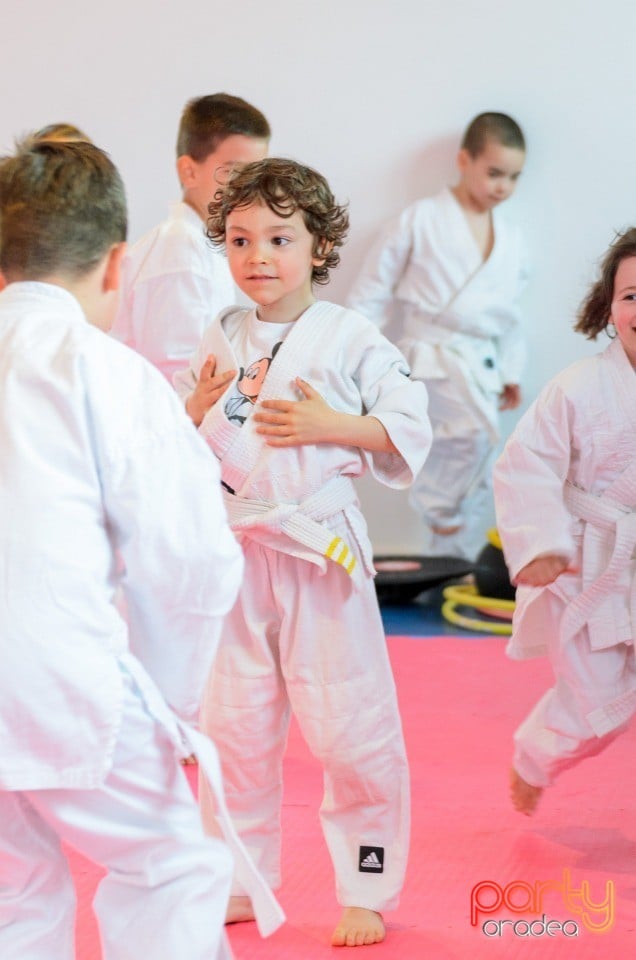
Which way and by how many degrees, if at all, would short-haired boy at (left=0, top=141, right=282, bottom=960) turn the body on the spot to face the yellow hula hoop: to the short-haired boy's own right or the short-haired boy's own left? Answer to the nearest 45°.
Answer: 0° — they already face it

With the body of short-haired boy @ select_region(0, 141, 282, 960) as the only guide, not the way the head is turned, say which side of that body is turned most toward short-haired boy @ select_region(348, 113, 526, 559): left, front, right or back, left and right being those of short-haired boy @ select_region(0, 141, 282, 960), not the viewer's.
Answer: front

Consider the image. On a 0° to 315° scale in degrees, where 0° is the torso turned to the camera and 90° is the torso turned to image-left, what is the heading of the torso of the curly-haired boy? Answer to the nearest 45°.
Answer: approximately 45°

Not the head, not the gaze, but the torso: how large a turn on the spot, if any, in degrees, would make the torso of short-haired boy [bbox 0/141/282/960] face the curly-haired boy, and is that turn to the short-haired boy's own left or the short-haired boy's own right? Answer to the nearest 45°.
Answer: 0° — they already face them

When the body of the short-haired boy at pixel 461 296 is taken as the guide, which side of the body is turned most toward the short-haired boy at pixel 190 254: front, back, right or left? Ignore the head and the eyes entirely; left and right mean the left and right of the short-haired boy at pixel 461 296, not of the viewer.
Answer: right

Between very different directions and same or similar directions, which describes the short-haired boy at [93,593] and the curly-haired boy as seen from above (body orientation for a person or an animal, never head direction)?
very different directions

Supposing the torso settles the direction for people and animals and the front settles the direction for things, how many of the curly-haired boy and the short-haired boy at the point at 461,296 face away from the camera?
0

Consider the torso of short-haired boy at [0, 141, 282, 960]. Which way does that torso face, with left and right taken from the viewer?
facing away from the viewer and to the right of the viewer

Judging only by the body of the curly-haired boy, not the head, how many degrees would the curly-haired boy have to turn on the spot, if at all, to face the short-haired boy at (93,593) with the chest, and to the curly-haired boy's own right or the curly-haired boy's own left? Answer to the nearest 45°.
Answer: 0° — they already face them

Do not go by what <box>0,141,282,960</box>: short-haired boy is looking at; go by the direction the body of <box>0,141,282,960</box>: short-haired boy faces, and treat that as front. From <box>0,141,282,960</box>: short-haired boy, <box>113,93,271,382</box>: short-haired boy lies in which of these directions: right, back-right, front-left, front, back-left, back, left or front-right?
front-left

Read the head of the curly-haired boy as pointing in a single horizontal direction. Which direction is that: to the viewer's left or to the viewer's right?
to the viewer's left

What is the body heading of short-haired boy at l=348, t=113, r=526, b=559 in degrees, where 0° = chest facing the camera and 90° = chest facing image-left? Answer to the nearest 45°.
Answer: approximately 315°
